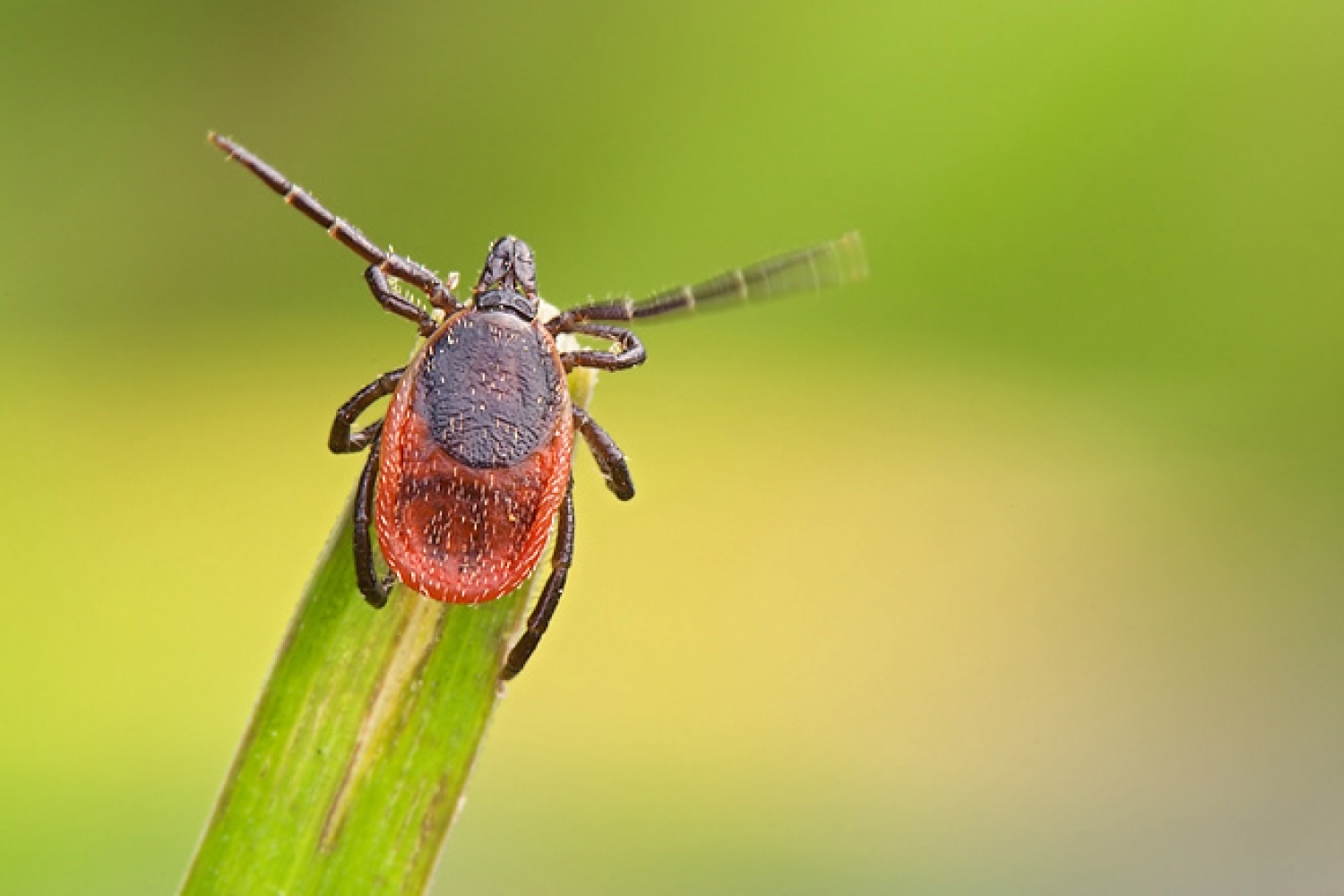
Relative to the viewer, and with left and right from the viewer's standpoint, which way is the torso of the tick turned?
facing away from the viewer
